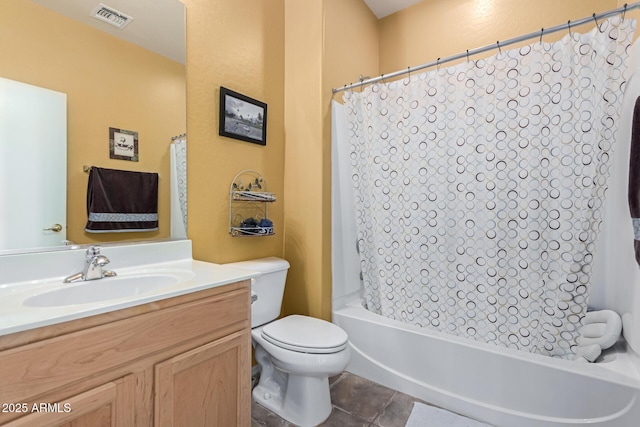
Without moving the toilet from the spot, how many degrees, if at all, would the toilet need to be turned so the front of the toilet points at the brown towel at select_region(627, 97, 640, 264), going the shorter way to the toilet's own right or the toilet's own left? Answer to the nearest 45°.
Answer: approximately 45° to the toilet's own left

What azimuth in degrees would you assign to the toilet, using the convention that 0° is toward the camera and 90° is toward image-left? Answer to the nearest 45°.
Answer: approximately 315°

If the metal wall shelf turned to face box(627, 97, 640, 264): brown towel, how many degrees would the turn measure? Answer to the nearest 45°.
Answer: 0° — it already faces it

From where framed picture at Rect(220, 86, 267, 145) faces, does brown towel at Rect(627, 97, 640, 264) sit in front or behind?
in front

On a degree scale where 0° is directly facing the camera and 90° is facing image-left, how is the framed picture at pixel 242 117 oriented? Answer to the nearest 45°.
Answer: approximately 315°
